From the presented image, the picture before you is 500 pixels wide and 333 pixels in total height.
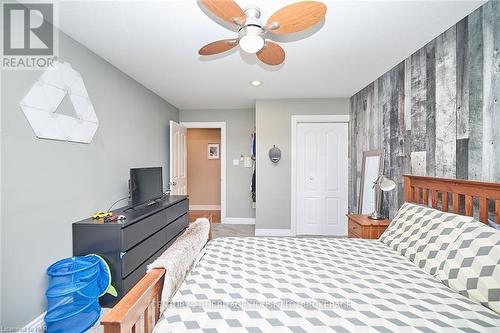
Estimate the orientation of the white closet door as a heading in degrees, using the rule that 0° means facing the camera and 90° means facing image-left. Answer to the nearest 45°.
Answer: approximately 0°

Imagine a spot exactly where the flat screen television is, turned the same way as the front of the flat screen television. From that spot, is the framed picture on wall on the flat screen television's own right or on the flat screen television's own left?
on the flat screen television's own left

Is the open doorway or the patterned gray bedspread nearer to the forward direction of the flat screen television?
the patterned gray bedspread

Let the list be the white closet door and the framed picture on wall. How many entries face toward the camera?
2

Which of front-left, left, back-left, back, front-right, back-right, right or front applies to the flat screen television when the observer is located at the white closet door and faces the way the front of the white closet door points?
front-right

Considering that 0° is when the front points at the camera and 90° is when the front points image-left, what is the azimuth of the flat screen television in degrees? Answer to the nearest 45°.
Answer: approximately 315°

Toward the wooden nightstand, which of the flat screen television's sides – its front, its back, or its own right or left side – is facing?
front

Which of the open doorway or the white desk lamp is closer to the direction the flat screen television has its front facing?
the white desk lamp

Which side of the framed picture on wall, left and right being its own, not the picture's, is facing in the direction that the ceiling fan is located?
front

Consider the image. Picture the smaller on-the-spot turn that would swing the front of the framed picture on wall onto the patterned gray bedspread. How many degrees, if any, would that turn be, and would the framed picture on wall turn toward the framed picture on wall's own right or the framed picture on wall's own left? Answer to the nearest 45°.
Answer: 0° — it already faces it

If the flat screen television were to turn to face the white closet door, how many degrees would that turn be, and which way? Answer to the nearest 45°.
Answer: approximately 45° to its left

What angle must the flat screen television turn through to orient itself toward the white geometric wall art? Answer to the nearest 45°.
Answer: approximately 90° to its right
